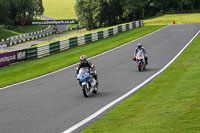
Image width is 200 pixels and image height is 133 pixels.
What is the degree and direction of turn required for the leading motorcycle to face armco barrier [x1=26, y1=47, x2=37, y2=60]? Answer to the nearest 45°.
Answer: approximately 135° to its right

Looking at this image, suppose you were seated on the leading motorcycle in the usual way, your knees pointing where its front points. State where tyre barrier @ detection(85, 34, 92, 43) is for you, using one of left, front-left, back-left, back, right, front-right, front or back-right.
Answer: back-right

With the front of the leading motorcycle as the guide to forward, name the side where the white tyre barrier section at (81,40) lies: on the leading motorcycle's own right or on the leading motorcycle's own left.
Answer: on the leading motorcycle's own right

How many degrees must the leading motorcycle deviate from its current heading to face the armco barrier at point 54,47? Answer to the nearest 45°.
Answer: approximately 135° to its right

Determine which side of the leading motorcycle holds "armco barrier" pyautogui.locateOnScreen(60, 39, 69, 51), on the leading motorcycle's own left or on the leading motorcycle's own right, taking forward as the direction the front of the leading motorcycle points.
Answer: on the leading motorcycle's own right

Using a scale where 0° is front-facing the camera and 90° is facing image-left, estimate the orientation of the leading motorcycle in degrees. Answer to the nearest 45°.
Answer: approximately 45°

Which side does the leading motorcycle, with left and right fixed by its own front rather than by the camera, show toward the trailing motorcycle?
back

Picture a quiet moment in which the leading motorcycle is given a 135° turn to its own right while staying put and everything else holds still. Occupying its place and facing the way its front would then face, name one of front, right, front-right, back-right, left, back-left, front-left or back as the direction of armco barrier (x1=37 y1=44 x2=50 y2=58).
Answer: front
